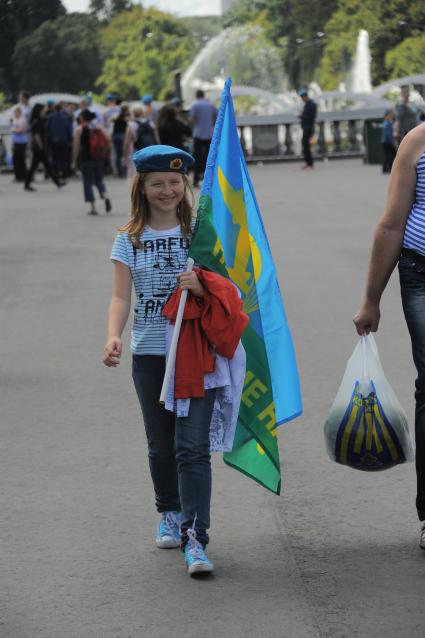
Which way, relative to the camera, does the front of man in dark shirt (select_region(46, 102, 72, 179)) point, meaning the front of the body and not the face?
away from the camera

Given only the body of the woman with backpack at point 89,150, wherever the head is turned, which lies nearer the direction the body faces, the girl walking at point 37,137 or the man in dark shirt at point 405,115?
the girl walking

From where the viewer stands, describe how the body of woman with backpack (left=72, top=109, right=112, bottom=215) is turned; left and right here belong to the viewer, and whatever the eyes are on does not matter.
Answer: facing away from the viewer and to the left of the viewer

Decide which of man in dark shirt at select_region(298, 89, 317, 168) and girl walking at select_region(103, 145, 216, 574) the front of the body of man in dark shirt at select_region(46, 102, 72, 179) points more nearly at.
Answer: the man in dark shirt

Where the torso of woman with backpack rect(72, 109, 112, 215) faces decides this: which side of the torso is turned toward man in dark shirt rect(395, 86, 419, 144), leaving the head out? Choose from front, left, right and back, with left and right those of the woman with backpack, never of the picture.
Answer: right
